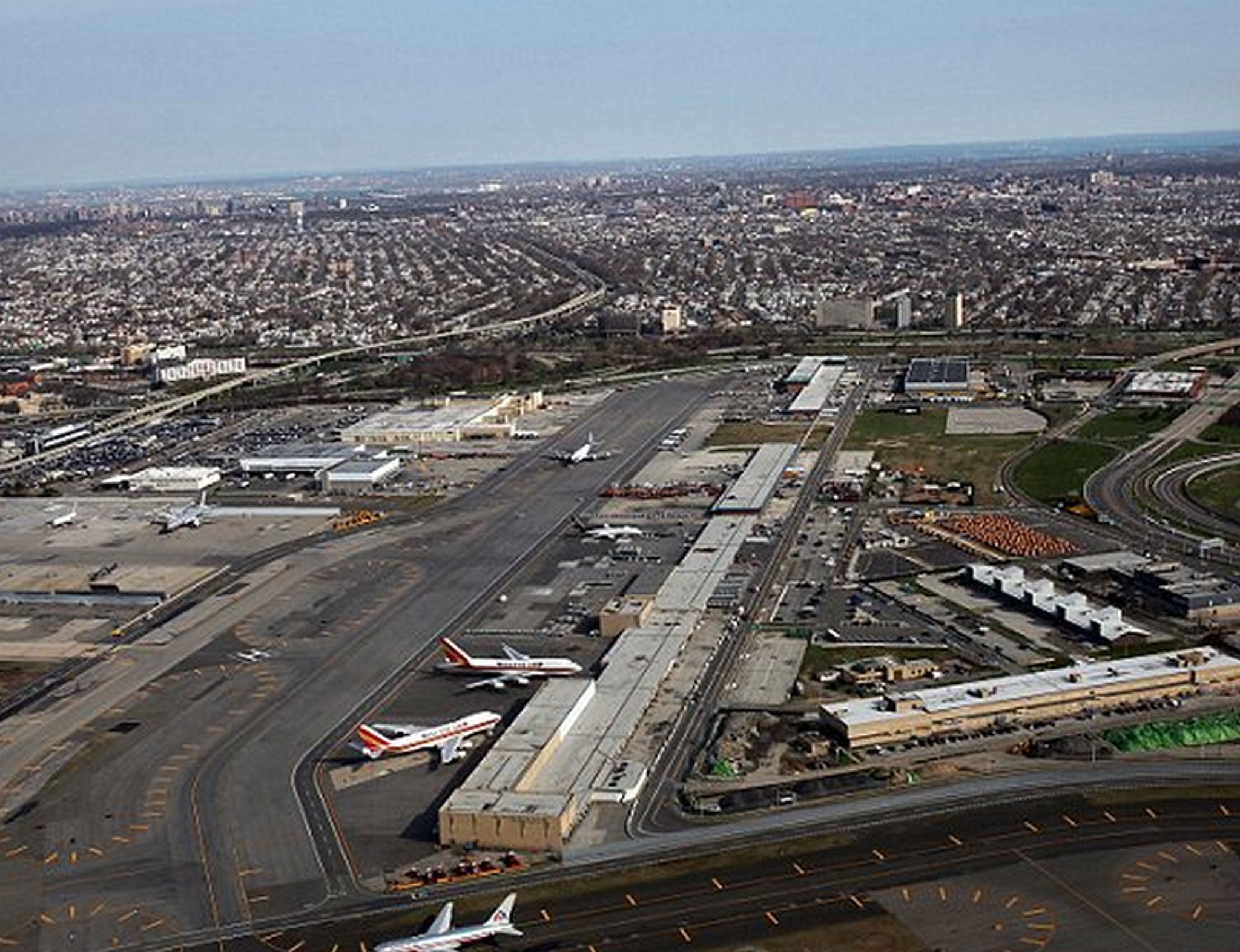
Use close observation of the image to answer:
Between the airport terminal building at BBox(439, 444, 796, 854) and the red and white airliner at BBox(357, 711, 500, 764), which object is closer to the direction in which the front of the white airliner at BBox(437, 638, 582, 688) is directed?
the airport terminal building

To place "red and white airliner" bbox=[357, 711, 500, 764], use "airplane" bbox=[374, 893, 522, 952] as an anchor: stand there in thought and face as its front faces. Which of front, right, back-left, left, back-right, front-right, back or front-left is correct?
right

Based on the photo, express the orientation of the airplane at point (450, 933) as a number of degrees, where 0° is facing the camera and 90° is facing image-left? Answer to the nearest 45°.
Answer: approximately 90°

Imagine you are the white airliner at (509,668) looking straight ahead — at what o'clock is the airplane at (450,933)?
The airplane is roughly at 3 o'clock from the white airliner.

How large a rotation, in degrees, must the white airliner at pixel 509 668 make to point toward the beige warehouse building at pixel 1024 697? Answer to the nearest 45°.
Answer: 0° — it already faces it

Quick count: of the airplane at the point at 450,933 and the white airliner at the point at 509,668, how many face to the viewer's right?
1

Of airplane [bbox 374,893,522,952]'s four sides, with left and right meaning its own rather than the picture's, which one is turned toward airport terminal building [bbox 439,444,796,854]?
right

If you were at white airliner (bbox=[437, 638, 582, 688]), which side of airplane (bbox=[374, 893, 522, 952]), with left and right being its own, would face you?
right

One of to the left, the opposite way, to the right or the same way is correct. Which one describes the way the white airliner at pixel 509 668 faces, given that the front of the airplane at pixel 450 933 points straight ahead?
the opposite way

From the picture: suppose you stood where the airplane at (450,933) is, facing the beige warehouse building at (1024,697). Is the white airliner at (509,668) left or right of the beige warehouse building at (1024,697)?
left

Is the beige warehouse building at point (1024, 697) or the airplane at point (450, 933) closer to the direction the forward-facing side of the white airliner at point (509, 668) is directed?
the beige warehouse building

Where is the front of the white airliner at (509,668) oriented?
to the viewer's right

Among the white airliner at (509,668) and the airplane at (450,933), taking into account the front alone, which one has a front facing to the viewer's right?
the white airliner
